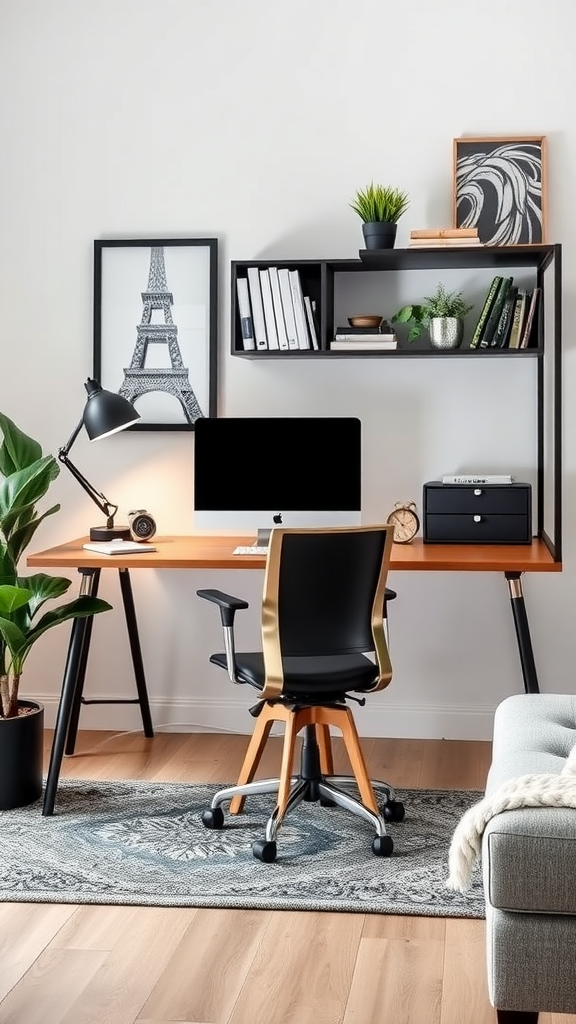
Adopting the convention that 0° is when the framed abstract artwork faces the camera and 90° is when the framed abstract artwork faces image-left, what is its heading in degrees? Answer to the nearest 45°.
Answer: approximately 0°

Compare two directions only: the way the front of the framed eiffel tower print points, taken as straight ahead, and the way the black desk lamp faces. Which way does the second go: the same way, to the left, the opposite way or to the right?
to the left

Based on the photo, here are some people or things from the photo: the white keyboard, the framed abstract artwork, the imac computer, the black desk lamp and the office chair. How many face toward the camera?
3

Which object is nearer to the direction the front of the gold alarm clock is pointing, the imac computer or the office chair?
the office chair

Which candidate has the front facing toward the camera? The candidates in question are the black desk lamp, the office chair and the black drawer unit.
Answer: the black drawer unit
